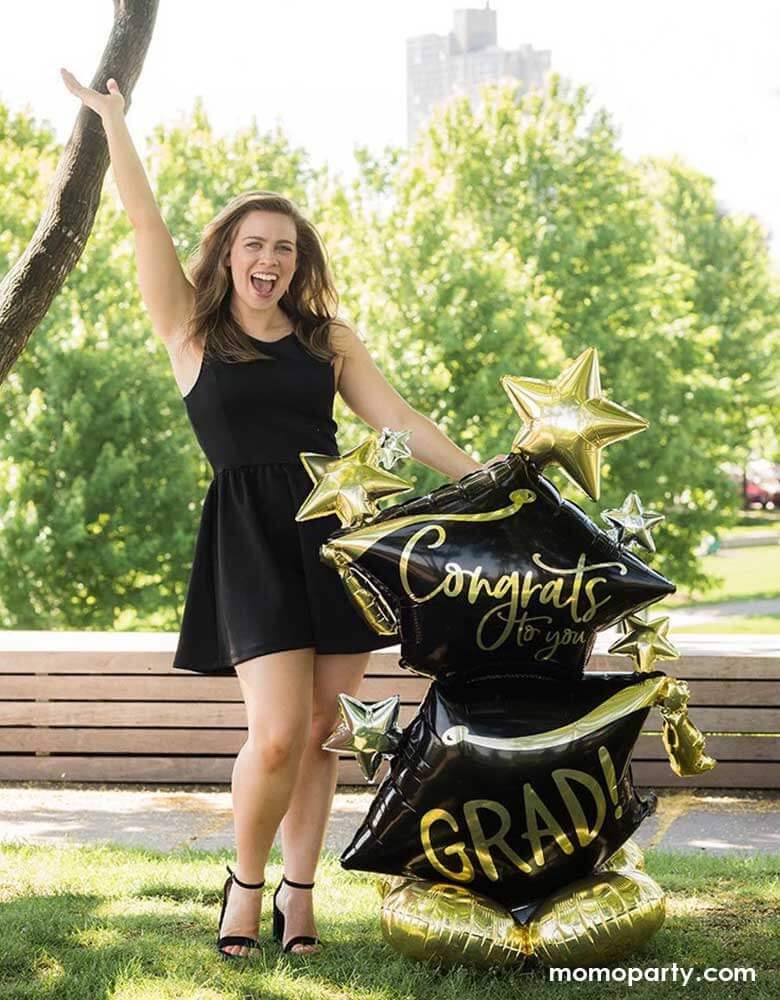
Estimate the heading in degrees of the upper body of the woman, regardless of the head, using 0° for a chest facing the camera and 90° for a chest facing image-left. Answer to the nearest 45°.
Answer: approximately 0°

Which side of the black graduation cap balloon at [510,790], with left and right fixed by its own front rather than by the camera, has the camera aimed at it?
front

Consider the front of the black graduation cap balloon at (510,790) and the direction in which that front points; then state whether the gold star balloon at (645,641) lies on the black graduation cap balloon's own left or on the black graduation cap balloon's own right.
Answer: on the black graduation cap balloon's own left

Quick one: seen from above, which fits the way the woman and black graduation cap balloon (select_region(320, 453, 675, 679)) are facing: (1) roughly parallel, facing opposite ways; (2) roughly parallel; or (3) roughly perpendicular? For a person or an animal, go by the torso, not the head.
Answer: roughly parallel

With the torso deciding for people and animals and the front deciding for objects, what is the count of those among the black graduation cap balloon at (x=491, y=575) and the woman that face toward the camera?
2
